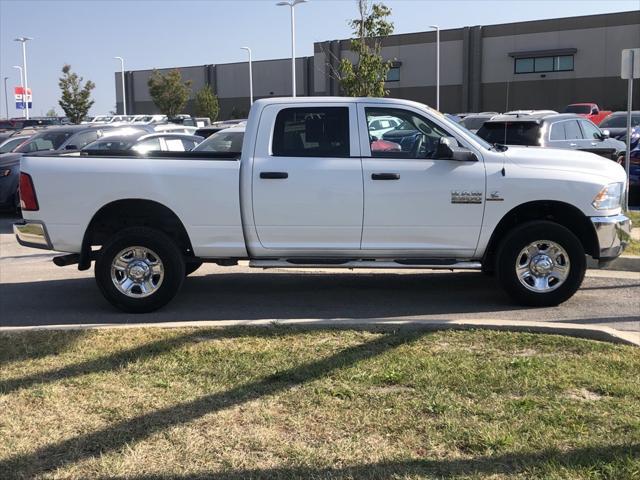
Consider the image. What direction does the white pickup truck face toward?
to the viewer's right

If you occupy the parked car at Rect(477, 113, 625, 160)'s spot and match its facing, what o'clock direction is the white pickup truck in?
The white pickup truck is roughly at 5 o'clock from the parked car.

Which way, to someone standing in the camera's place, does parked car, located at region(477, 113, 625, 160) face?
facing away from the viewer and to the right of the viewer

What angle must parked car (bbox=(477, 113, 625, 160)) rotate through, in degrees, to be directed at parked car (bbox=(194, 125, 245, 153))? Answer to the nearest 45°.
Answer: approximately 180°

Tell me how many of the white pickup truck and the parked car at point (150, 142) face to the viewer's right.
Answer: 1

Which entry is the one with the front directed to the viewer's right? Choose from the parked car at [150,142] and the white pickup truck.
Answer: the white pickup truck

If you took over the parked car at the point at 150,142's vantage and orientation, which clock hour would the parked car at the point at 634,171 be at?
the parked car at the point at 634,171 is roughly at 8 o'clock from the parked car at the point at 150,142.
